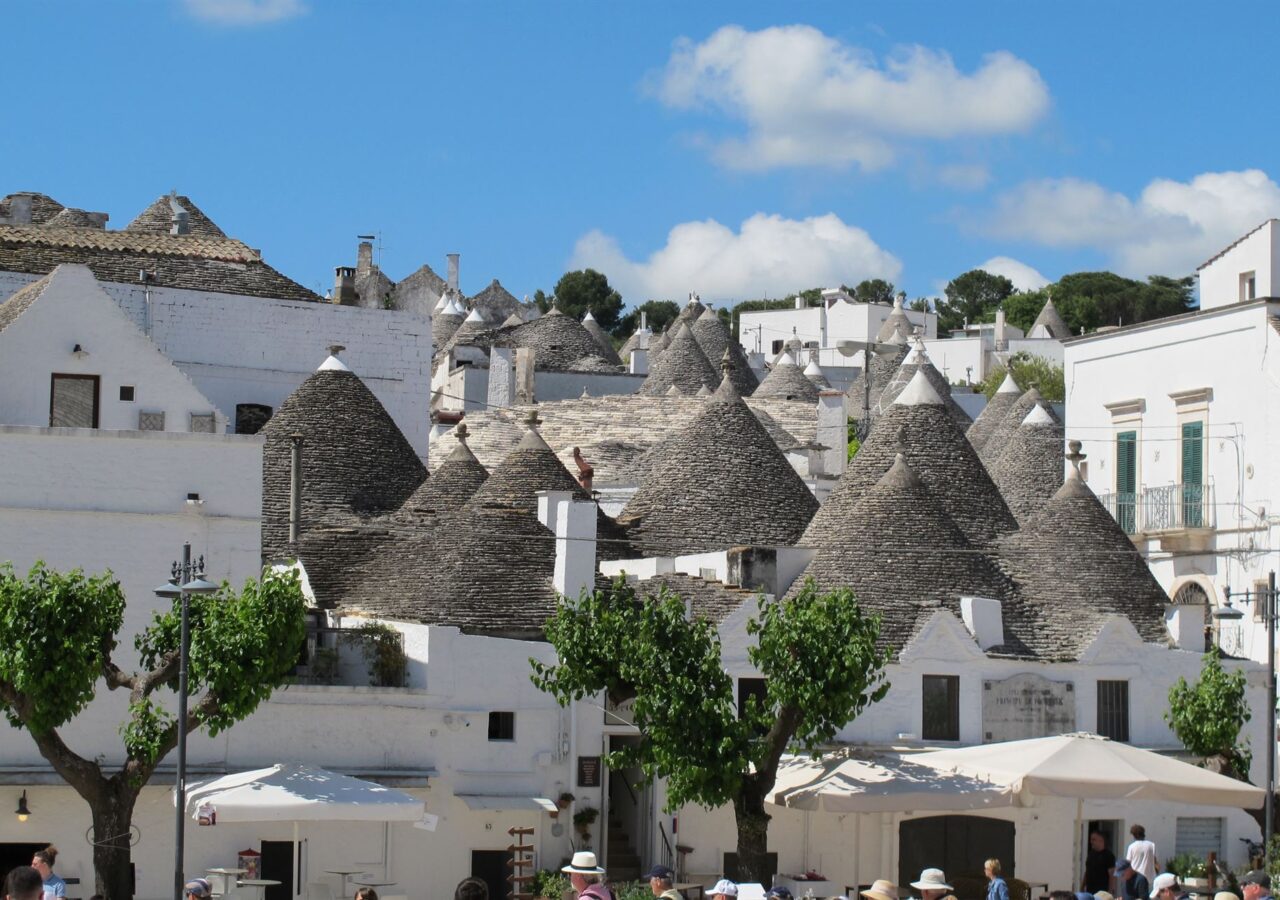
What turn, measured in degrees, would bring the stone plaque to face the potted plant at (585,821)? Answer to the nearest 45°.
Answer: approximately 45° to its right

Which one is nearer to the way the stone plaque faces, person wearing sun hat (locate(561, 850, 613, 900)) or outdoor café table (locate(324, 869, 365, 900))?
the person wearing sun hat

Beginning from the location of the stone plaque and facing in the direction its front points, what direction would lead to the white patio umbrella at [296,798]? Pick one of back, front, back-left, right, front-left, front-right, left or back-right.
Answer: front-right

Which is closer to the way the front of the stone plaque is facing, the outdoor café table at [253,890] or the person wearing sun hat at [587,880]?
the person wearing sun hat

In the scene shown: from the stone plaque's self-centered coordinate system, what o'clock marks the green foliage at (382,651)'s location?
The green foliage is roughly at 2 o'clock from the stone plaque.

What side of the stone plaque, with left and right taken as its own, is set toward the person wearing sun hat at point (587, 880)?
front

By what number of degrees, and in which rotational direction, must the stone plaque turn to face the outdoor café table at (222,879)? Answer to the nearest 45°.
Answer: approximately 45° to its right

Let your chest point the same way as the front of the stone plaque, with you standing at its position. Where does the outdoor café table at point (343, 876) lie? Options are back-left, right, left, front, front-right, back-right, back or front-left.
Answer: front-right

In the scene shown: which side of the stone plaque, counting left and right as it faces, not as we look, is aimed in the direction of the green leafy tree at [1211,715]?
left

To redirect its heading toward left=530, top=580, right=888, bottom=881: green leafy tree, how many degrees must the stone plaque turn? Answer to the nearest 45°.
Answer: approximately 45° to its right
